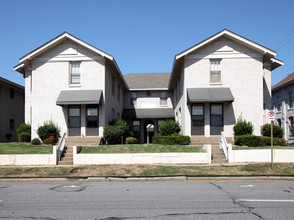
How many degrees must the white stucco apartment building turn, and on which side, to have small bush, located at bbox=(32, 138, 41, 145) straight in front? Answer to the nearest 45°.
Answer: approximately 90° to its right

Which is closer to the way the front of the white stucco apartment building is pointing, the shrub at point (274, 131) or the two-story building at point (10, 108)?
the shrub

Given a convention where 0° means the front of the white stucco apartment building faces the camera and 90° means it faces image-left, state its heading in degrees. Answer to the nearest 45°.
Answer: approximately 0°

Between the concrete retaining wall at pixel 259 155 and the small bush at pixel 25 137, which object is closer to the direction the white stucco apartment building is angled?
the concrete retaining wall

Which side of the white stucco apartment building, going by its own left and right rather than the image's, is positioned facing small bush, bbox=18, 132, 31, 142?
right

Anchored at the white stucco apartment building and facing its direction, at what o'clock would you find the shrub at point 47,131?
The shrub is roughly at 3 o'clock from the white stucco apartment building.

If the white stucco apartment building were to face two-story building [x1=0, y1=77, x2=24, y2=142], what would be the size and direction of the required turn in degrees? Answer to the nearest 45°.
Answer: approximately 135° to its right

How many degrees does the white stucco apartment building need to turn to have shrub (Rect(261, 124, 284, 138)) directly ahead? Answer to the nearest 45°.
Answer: approximately 90° to its left

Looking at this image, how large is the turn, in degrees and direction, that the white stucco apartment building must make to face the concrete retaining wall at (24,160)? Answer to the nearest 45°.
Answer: approximately 45° to its right

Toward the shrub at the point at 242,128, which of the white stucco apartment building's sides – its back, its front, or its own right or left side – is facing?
left
